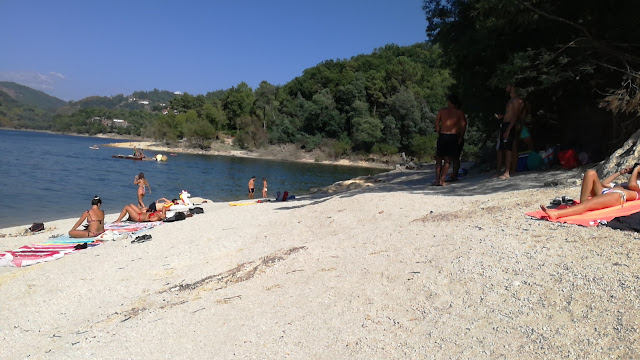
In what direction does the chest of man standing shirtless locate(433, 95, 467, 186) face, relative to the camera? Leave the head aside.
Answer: away from the camera

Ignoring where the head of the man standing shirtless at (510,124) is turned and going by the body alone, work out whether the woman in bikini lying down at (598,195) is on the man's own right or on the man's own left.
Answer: on the man's own left

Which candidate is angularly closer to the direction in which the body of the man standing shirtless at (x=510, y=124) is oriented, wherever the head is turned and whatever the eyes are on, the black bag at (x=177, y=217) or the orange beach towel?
the black bag

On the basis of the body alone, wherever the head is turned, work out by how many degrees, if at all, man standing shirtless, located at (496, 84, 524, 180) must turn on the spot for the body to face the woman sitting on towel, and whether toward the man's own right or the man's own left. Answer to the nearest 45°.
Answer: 0° — they already face them

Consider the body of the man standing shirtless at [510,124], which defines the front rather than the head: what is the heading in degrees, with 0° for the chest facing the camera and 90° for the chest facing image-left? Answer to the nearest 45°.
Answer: approximately 90°

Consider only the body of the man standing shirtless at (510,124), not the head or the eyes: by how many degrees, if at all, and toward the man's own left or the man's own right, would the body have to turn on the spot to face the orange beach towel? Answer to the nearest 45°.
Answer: approximately 90° to the man's own left

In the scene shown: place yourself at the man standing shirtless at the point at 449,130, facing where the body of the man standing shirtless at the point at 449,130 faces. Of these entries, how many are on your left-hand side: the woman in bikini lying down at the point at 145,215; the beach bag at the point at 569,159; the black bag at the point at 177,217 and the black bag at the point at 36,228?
3

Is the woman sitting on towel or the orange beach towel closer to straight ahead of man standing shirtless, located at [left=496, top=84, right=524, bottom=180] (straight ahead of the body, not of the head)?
the woman sitting on towel

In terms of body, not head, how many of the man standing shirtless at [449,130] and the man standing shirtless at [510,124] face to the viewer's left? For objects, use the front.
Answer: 1

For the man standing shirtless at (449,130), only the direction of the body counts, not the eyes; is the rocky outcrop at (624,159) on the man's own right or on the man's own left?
on the man's own right
